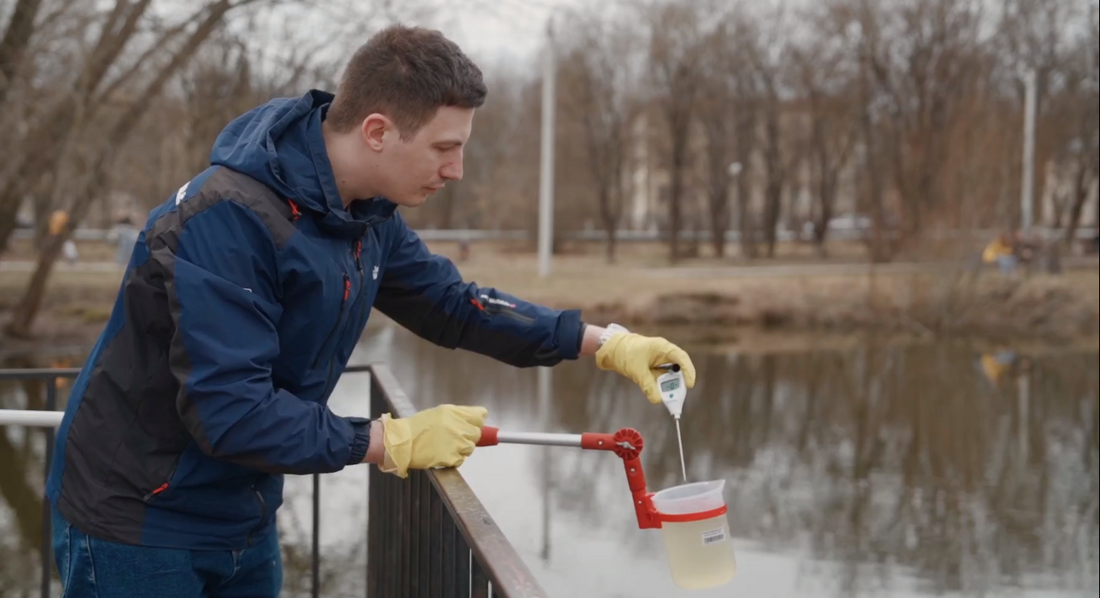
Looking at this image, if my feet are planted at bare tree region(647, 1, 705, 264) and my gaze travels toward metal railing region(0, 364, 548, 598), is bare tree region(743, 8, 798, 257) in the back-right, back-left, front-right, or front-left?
back-left

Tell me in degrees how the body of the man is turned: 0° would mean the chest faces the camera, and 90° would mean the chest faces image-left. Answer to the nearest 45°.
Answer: approximately 270°

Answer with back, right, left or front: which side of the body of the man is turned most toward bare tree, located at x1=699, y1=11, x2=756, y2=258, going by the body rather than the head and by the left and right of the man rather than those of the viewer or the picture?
left

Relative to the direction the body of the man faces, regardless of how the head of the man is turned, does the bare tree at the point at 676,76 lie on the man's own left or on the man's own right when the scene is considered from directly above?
on the man's own left

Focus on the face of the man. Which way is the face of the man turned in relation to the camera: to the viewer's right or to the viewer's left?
to the viewer's right

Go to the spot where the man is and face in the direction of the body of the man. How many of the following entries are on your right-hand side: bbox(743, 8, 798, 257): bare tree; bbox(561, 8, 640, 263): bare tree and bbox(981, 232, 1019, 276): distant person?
0

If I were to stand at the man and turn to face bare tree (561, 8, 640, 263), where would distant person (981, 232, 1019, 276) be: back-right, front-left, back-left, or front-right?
front-right

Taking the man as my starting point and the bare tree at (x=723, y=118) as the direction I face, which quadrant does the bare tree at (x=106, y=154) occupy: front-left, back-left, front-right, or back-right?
front-left
